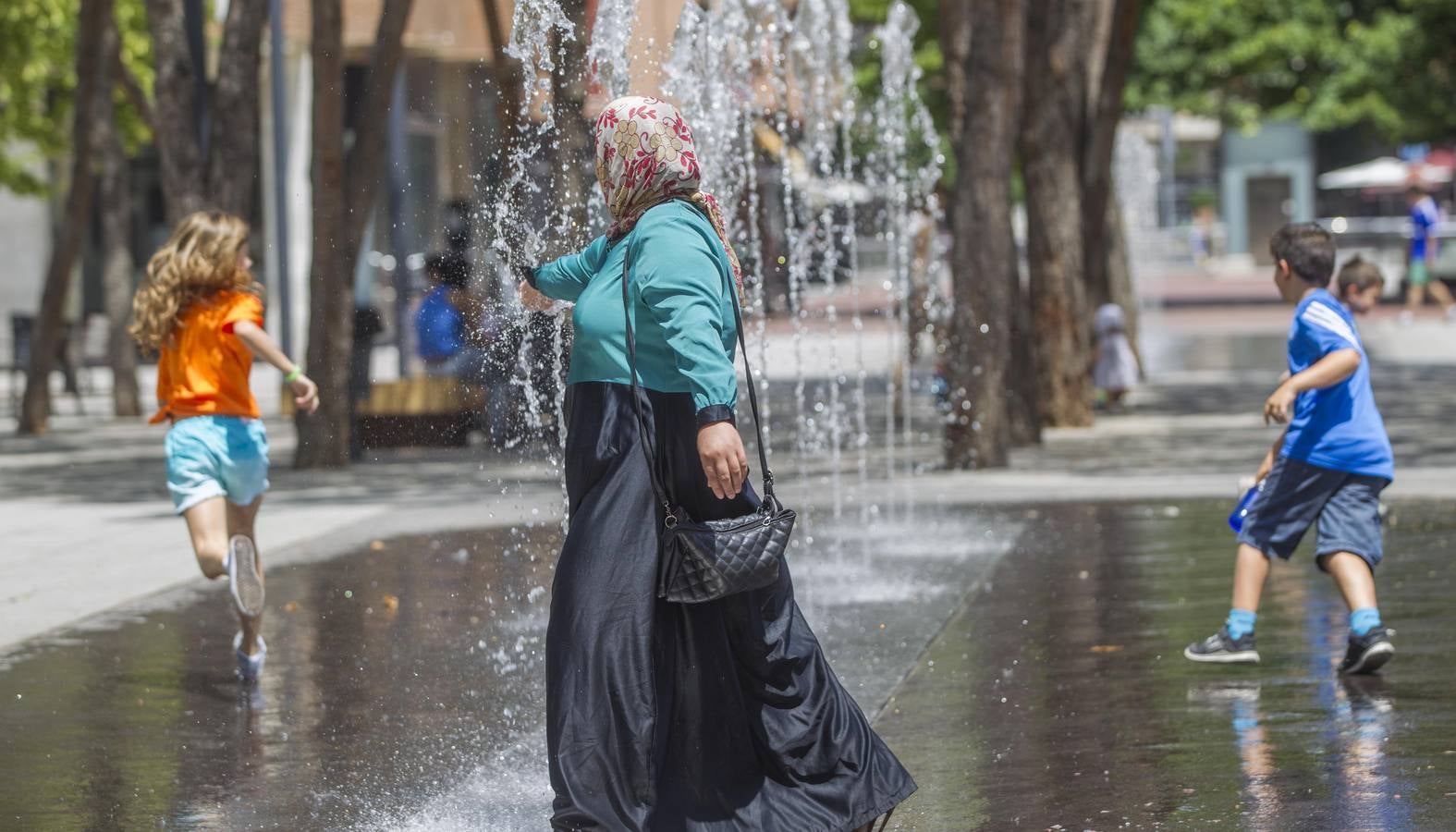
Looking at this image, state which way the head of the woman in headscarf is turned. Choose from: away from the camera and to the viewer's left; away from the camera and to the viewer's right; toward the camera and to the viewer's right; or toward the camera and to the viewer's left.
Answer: away from the camera and to the viewer's left

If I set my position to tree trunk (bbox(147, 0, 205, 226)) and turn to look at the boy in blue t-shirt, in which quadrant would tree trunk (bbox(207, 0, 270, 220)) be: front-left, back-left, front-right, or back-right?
front-left

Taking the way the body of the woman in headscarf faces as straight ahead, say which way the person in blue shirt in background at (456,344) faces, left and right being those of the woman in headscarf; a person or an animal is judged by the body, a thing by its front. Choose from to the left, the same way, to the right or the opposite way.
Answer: the opposite way

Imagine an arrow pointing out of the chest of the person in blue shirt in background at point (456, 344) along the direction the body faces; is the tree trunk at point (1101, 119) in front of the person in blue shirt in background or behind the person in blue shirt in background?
in front
